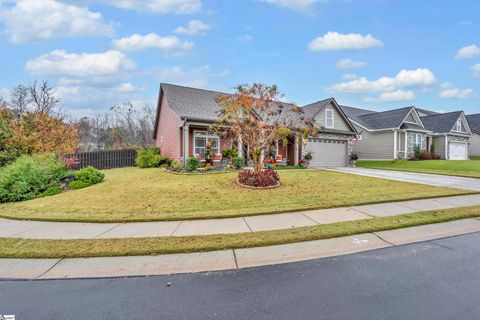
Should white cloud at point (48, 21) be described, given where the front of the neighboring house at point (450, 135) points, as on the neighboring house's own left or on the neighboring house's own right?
on the neighboring house's own right

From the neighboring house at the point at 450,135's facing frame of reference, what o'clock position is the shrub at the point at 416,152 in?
The shrub is roughly at 2 o'clock from the neighboring house.

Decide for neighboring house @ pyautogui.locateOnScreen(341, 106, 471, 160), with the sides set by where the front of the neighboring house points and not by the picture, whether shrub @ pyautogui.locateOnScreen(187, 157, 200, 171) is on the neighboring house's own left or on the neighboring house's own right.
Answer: on the neighboring house's own right

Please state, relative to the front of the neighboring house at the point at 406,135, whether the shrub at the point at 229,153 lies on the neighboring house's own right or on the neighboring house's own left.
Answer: on the neighboring house's own right

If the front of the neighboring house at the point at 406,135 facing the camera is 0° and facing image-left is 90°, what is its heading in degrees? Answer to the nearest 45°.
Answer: approximately 315°

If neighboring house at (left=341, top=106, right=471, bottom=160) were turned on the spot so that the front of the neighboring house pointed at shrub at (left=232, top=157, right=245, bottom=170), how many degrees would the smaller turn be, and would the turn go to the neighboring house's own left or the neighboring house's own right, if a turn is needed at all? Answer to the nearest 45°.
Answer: approximately 90° to the neighboring house's own right

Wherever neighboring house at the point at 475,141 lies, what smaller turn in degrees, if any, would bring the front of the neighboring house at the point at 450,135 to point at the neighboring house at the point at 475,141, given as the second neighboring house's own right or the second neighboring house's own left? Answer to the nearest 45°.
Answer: approximately 135° to the second neighboring house's own left
